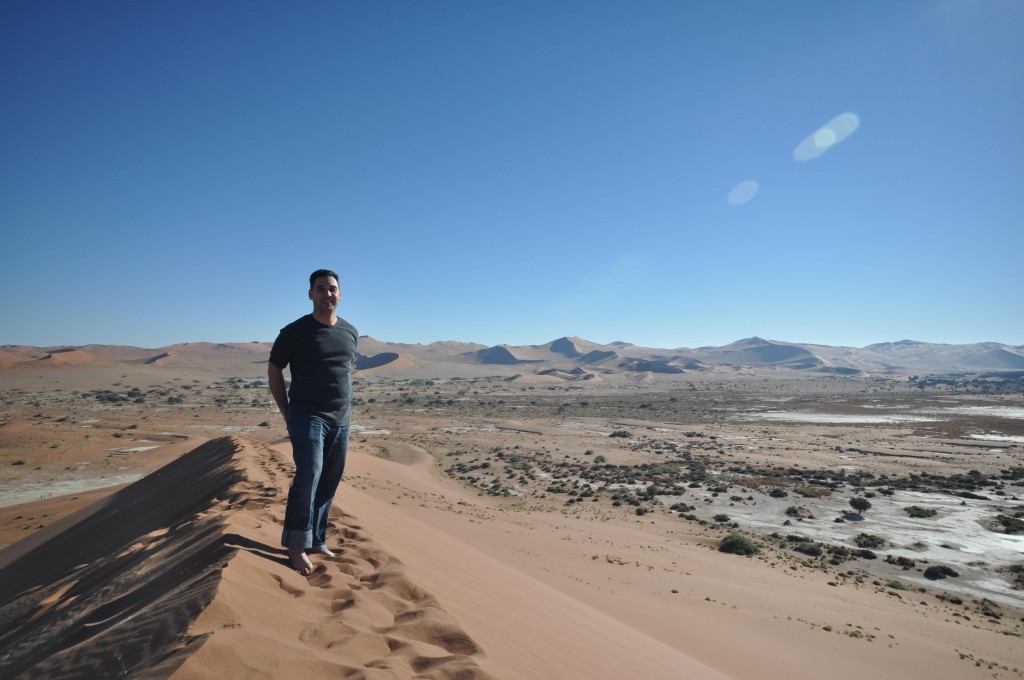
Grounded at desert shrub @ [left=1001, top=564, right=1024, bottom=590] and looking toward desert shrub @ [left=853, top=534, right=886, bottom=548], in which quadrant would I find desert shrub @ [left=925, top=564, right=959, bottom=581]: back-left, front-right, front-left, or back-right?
front-left

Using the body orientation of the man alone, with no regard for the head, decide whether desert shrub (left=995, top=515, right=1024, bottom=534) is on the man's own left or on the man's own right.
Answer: on the man's own left

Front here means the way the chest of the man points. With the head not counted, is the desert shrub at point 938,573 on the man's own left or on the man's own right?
on the man's own left

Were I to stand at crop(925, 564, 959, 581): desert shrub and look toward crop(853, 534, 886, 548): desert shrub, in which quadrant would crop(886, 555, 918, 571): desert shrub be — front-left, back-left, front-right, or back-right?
front-left

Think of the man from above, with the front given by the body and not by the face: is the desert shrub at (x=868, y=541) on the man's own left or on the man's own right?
on the man's own left

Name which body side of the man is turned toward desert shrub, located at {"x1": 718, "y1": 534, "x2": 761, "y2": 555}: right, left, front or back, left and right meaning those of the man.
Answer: left

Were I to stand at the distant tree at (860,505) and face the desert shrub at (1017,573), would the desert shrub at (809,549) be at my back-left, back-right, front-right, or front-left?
front-right

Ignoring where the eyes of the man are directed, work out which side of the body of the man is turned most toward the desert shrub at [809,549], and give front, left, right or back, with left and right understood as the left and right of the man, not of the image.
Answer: left

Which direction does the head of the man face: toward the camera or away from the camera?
toward the camera

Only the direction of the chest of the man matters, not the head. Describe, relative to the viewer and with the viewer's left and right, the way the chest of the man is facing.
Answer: facing the viewer and to the right of the viewer

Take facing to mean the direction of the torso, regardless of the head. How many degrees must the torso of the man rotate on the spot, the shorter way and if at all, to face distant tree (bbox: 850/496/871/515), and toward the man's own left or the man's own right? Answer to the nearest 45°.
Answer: approximately 90° to the man's own left
